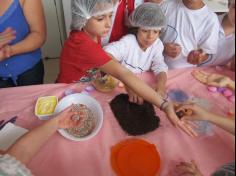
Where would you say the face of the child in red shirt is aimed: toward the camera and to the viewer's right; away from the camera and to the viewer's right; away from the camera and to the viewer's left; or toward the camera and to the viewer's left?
toward the camera and to the viewer's right

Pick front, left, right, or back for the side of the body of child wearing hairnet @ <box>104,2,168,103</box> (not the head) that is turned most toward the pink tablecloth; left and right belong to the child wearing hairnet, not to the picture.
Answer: front

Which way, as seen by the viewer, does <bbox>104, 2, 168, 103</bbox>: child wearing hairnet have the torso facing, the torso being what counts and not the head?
toward the camera

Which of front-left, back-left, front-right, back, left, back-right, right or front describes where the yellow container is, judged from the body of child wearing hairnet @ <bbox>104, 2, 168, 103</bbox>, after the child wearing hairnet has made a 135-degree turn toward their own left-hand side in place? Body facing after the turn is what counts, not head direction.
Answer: back
